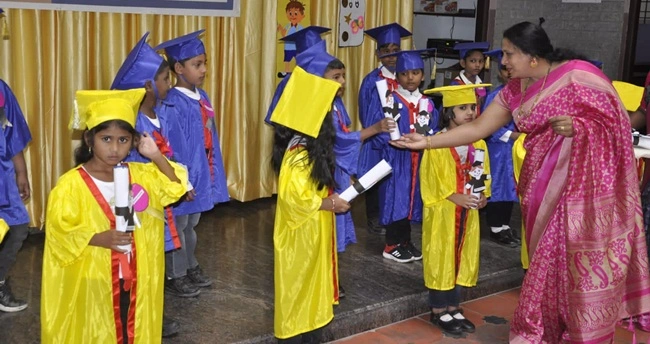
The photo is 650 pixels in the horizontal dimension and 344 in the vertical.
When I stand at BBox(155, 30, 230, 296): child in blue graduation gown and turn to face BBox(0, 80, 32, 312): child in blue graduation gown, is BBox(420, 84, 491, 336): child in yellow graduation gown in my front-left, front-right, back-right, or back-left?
back-left

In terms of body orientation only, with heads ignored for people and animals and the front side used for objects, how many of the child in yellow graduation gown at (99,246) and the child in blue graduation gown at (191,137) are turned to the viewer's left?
0

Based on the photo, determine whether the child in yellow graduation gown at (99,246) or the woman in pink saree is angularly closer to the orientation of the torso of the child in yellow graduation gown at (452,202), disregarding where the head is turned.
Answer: the woman in pink saree

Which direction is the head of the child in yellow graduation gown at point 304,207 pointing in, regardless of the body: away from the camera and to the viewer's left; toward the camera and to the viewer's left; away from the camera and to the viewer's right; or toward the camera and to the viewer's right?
away from the camera and to the viewer's right

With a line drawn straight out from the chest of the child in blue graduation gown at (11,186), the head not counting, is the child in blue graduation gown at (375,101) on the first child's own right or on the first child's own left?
on the first child's own left

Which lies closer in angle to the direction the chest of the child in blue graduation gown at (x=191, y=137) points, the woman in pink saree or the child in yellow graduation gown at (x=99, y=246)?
the woman in pink saree

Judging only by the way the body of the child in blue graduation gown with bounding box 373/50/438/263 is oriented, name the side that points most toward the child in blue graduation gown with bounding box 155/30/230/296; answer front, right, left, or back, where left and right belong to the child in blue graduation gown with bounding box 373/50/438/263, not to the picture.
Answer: right

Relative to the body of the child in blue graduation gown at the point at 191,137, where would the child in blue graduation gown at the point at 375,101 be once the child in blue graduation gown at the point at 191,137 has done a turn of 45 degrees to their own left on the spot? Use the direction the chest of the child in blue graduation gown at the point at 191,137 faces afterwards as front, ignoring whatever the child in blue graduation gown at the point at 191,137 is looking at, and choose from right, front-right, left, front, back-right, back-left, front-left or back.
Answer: front-left

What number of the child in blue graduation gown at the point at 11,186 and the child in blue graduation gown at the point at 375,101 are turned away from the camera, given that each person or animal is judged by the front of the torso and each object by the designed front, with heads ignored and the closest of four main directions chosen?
0

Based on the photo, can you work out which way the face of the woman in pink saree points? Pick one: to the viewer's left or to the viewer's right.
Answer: to the viewer's left

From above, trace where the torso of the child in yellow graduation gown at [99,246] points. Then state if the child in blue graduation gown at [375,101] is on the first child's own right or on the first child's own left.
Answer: on the first child's own left
